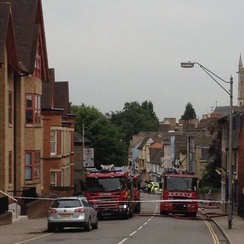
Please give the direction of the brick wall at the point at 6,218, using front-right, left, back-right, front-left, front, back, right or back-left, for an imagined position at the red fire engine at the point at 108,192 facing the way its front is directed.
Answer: front-right

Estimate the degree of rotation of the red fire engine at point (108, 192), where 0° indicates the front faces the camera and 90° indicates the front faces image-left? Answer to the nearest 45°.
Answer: approximately 0°

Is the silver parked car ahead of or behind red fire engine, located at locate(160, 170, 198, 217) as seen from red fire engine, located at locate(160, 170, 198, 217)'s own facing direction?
ahead

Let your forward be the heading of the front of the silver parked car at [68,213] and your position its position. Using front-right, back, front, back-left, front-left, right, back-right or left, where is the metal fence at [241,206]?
front-right

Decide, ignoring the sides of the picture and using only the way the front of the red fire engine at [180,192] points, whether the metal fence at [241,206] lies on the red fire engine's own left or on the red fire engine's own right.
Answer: on the red fire engine's own left

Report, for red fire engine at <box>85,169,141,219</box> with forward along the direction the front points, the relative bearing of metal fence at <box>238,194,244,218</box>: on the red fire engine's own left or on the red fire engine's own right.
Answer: on the red fire engine's own left
